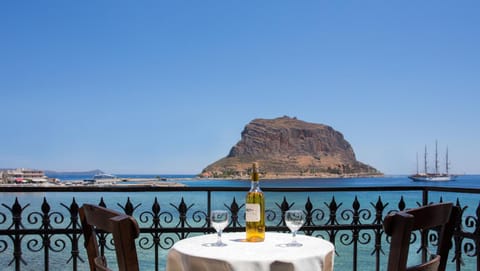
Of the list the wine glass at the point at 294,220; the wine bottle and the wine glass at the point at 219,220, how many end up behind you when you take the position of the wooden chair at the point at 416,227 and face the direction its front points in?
0

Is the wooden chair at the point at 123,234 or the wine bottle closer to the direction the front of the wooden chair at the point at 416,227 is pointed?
the wine bottle

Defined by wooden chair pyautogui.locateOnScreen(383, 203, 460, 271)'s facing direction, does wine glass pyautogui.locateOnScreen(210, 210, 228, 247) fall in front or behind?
in front

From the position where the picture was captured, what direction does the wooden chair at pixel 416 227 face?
facing away from the viewer and to the left of the viewer

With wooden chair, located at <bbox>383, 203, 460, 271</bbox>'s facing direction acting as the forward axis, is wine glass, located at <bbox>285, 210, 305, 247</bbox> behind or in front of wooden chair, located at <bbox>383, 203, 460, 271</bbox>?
in front

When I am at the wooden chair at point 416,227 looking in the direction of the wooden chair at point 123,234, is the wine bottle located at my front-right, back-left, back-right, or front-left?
front-right
